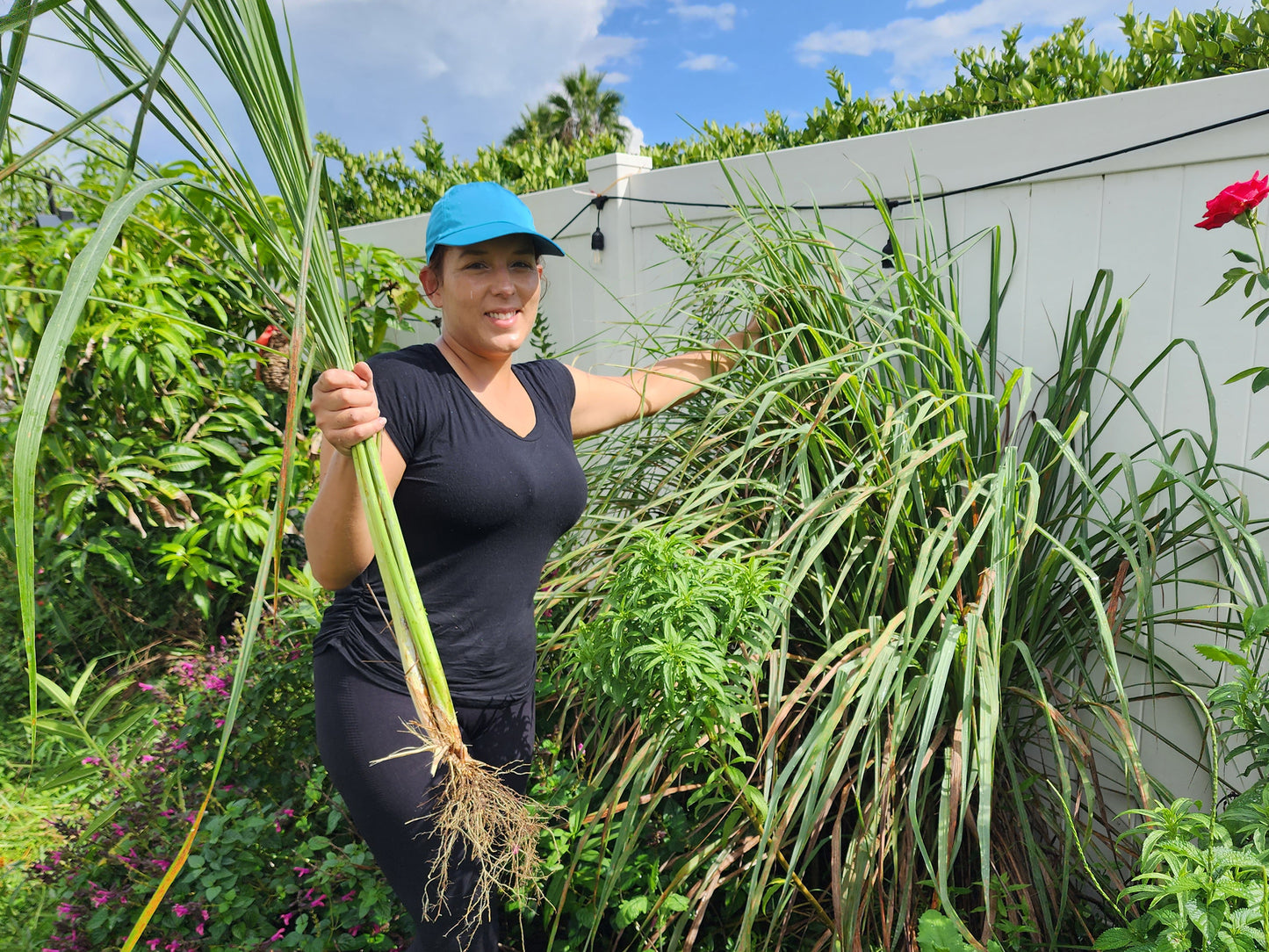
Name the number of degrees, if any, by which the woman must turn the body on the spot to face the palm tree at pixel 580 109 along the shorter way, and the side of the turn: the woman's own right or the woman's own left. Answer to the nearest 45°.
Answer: approximately 135° to the woman's own left

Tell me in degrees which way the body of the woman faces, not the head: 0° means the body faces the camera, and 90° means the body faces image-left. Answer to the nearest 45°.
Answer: approximately 315°

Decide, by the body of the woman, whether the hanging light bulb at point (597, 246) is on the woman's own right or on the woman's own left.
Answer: on the woman's own left
